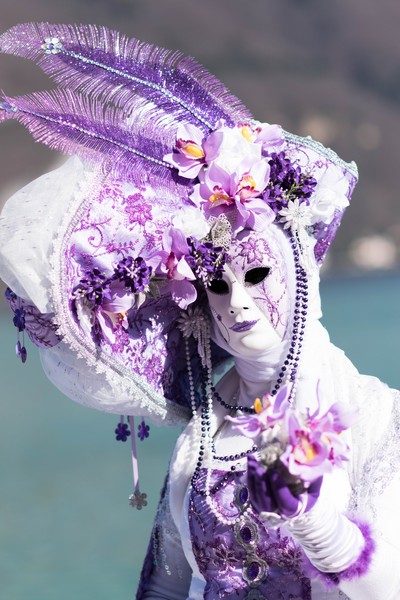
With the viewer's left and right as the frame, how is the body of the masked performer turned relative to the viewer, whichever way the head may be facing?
facing the viewer and to the left of the viewer
